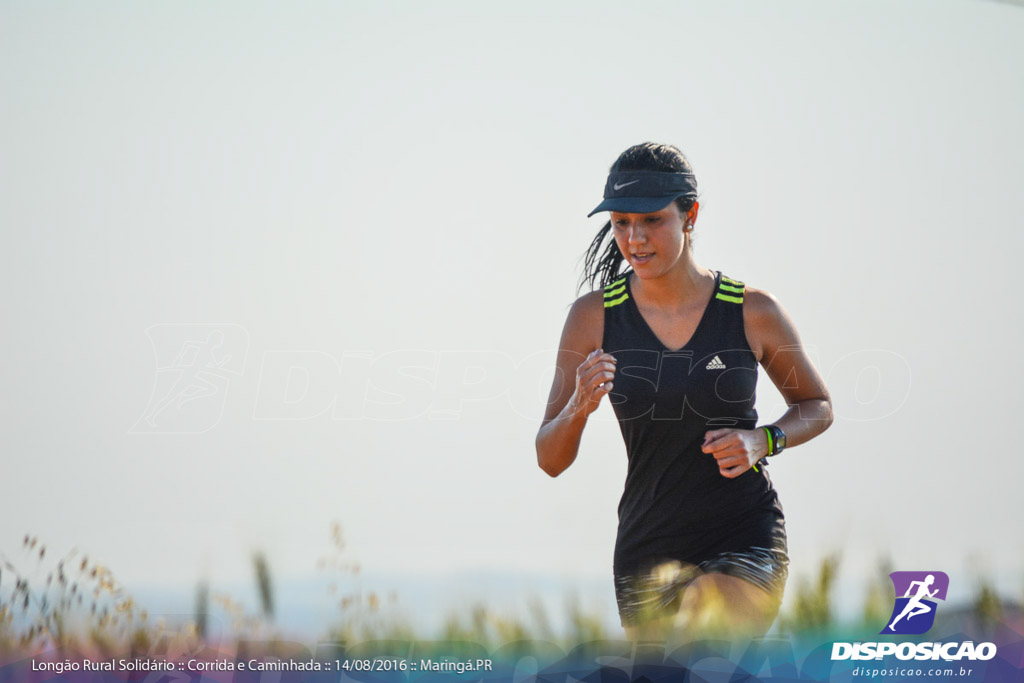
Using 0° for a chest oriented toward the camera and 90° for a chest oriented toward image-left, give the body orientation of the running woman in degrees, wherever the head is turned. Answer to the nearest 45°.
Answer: approximately 0°

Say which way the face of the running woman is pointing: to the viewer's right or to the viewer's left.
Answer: to the viewer's left
